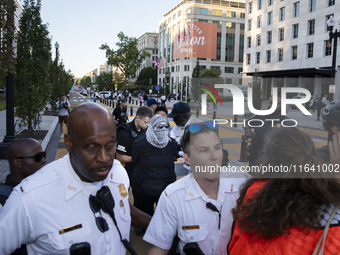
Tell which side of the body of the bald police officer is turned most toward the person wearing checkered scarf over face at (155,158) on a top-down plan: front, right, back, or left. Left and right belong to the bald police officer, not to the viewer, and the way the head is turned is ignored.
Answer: left

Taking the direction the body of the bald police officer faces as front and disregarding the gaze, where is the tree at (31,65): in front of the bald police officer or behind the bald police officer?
behind

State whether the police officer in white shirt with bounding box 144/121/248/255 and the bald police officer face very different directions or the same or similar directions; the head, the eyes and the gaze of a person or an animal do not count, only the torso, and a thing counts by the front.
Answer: same or similar directions

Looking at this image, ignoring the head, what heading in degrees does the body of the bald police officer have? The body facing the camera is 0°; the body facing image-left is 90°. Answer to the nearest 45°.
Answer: approximately 315°

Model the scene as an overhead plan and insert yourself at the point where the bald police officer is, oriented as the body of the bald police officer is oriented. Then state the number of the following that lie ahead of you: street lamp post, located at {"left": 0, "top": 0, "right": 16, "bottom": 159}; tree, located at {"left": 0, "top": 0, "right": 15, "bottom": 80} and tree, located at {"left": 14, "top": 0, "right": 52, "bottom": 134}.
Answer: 0

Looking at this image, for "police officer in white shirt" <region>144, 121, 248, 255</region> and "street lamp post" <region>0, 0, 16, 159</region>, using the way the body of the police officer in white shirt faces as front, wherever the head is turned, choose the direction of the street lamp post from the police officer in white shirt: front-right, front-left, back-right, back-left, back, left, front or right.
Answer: back

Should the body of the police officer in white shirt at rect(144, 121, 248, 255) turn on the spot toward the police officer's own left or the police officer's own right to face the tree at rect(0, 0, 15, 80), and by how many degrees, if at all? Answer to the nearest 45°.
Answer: approximately 180°

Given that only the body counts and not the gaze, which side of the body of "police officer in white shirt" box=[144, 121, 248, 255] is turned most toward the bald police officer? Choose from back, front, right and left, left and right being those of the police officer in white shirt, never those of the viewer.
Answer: right

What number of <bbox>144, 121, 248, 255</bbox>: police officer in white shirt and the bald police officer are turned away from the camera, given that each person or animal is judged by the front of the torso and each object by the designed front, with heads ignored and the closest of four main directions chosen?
0
